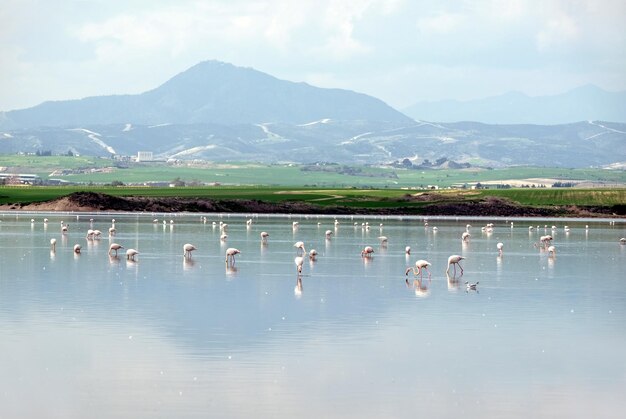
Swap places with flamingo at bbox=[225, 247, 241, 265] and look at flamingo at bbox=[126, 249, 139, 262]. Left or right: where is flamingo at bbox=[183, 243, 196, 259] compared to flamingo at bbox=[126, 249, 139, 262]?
right

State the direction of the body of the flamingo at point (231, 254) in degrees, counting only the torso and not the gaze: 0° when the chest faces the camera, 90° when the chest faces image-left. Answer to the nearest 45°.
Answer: approximately 90°

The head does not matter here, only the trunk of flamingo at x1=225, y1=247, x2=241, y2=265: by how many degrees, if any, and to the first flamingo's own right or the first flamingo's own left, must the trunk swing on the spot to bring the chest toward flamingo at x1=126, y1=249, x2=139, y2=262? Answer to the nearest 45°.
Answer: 0° — it already faces it

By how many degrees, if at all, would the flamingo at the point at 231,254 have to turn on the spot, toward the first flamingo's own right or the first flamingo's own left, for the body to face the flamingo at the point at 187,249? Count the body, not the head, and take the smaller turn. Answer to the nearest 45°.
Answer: approximately 45° to the first flamingo's own right
